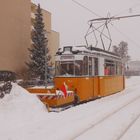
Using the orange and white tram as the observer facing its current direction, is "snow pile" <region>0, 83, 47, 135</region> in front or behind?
in front

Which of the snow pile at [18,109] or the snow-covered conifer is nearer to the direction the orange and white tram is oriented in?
the snow pile

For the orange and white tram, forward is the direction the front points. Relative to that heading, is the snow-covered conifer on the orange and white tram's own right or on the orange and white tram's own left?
on the orange and white tram's own right

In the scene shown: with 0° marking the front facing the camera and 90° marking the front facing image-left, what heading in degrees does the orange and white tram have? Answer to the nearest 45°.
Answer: approximately 45°
